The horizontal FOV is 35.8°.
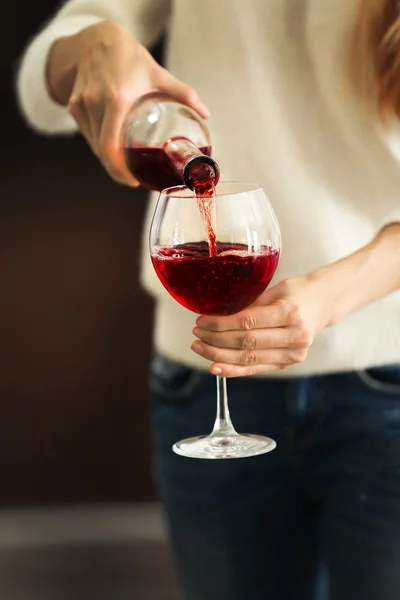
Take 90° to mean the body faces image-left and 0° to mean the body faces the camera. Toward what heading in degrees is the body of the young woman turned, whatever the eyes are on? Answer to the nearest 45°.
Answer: approximately 0°
